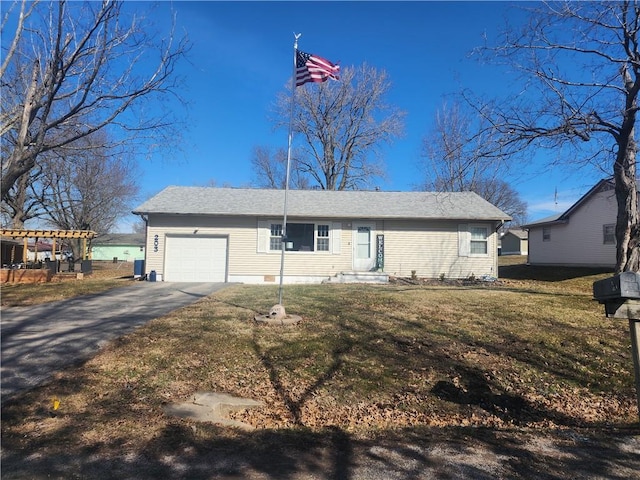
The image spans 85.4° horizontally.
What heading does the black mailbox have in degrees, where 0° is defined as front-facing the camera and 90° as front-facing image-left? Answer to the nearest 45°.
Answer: approximately 315°

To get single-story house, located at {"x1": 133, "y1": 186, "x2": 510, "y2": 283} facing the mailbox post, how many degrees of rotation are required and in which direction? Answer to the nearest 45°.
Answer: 0° — it already faces it

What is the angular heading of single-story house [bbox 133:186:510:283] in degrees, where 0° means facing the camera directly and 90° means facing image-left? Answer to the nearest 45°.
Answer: approximately 0°

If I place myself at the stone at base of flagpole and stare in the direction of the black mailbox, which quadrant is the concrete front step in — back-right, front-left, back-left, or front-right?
back-left

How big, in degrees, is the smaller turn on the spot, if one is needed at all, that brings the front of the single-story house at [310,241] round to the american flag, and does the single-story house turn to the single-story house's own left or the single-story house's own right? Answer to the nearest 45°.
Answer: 0° — it already faces it

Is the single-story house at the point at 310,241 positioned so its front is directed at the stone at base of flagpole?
yes

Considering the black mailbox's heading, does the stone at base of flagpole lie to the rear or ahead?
to the rear

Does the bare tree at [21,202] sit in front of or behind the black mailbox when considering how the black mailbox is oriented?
behind

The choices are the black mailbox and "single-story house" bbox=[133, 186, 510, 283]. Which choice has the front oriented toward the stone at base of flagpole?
the single-story house

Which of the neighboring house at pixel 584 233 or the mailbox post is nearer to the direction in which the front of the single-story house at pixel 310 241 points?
the mailbox post
